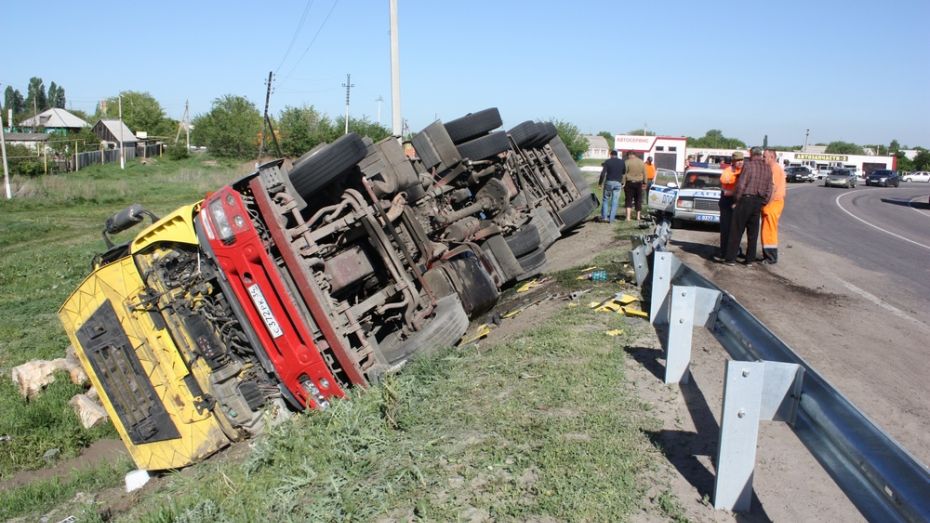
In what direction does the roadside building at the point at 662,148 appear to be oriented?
toward the camera

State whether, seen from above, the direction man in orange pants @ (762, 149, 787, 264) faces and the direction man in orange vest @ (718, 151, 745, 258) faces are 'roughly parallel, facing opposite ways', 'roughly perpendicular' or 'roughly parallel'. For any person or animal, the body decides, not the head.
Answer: roughly parallel, facing opposite ways

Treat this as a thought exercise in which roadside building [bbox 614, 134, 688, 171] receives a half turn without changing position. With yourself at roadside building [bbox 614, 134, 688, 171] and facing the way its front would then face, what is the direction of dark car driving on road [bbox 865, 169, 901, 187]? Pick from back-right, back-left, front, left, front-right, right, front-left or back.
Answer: front-right

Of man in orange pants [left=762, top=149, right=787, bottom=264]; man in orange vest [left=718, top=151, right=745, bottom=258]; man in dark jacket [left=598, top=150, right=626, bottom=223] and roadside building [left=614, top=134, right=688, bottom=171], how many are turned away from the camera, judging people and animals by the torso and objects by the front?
1

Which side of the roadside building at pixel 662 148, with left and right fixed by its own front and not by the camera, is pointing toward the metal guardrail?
front

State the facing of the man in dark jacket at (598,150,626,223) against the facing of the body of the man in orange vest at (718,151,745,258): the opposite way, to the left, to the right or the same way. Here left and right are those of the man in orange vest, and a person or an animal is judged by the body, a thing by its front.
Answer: to the left

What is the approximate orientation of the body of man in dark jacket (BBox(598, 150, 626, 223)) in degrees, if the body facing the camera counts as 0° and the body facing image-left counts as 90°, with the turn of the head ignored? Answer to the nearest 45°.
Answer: approximately 180°

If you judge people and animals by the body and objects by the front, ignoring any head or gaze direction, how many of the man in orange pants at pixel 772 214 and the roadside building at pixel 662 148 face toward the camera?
1

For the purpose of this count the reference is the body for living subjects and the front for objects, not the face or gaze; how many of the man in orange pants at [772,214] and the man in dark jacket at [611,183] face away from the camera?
1

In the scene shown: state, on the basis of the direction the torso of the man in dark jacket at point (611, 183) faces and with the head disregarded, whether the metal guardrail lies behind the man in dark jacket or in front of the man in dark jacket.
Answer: behind

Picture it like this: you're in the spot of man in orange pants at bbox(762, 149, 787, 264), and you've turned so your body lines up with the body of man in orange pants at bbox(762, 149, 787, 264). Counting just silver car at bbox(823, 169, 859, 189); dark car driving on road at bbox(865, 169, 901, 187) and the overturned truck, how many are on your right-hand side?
2

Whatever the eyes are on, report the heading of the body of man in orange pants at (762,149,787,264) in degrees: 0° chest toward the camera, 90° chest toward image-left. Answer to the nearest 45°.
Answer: approximately 90°

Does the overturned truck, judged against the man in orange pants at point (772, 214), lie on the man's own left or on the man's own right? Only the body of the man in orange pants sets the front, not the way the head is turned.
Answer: on the man's own left

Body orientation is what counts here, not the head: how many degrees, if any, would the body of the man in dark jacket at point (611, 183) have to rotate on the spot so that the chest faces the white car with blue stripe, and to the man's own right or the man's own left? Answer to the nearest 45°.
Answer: approximately 90° to the man's own right
